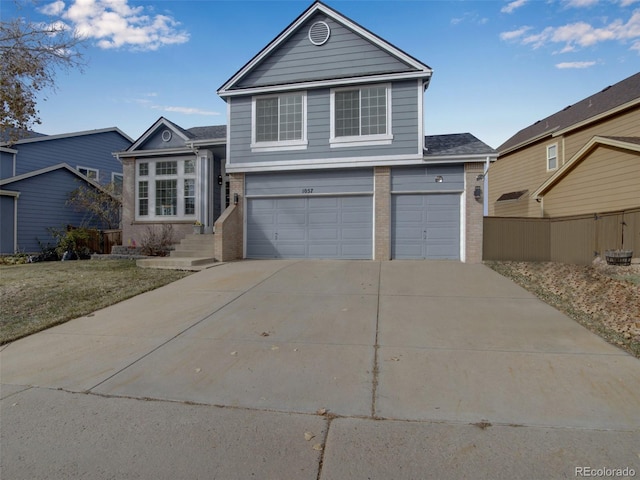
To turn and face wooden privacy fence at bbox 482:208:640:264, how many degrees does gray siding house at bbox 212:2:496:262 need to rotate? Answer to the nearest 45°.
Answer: approximately 90° to its left

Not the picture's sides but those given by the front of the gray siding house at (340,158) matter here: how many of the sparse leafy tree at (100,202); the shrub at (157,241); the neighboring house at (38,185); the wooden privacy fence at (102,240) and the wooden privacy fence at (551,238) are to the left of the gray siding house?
1

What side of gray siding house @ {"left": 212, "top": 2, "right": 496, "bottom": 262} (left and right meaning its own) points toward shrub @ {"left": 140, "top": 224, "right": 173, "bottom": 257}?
right

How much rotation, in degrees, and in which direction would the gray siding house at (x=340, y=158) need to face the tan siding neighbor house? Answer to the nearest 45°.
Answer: approximately 90° to its left

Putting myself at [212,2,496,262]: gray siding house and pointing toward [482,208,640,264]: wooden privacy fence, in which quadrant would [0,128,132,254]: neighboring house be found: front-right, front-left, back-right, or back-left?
back-left

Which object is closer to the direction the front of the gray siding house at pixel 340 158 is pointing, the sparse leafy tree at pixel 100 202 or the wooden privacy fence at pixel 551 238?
the wooden privacy fence

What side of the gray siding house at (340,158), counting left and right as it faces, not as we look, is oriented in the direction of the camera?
front

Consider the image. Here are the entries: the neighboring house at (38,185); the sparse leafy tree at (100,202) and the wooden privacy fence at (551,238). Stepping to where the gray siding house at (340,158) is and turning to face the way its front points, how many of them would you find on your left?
1

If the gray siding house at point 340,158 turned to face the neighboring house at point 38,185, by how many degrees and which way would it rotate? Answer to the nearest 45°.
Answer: approximately 135° to its right

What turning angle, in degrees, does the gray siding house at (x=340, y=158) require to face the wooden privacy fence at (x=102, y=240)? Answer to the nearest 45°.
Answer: approximately 135° to its right

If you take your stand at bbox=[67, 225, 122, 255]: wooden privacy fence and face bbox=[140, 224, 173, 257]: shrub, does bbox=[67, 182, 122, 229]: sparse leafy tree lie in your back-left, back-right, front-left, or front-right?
back-left
